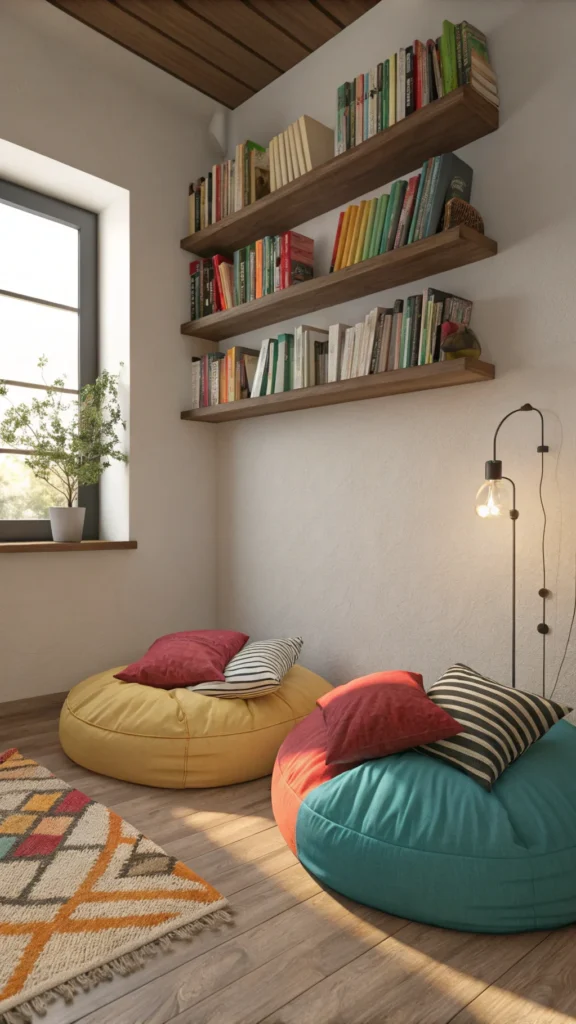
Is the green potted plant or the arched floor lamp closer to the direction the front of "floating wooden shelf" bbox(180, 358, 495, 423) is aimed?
the green potted plant
